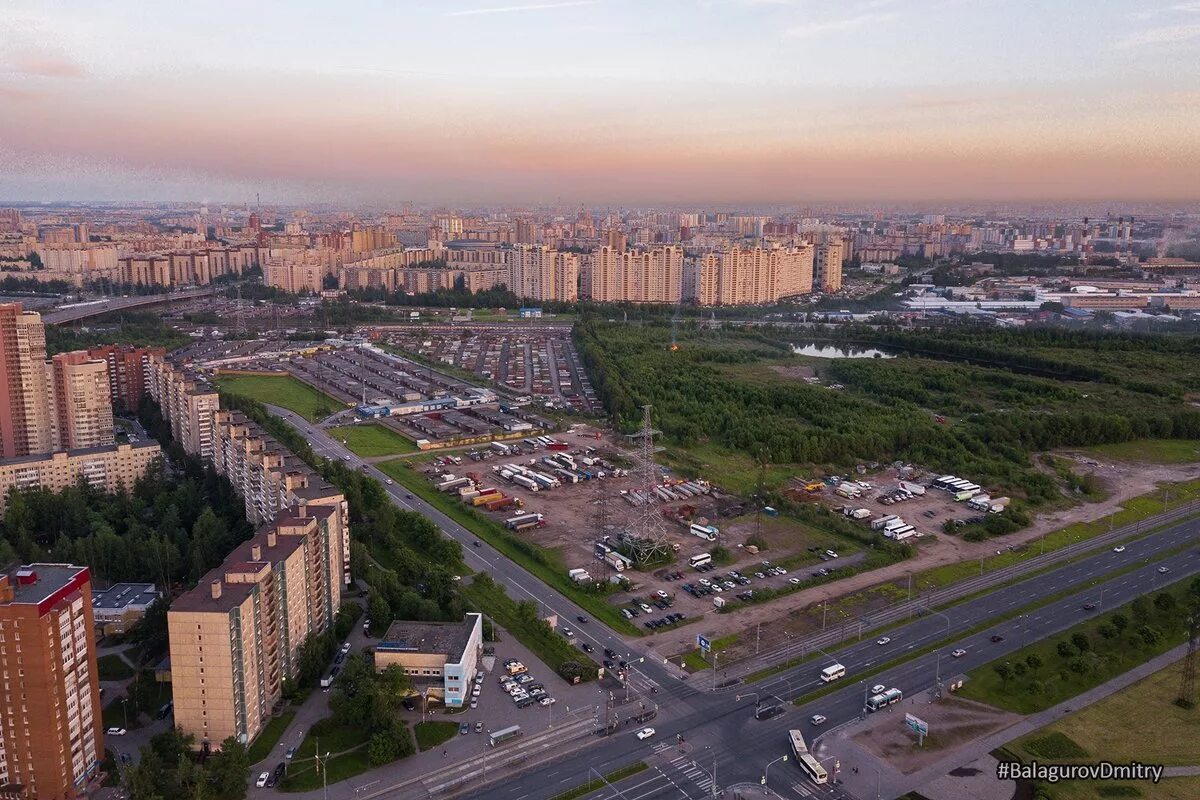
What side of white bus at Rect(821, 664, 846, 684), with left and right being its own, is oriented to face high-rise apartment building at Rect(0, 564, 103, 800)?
front

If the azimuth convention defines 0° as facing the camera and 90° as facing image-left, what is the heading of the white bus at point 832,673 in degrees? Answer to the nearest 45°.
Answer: approximately 45°

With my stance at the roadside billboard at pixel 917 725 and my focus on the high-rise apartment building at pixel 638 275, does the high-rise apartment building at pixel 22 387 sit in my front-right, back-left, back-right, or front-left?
front-left

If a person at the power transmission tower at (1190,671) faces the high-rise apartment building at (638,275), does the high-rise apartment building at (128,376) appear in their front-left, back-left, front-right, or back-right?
front-left

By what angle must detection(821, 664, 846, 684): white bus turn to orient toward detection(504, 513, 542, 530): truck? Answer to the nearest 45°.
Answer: approximately 90° to its right

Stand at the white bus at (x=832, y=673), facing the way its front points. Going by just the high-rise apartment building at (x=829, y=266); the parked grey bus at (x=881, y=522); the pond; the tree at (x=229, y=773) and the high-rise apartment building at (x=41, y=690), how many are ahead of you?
2

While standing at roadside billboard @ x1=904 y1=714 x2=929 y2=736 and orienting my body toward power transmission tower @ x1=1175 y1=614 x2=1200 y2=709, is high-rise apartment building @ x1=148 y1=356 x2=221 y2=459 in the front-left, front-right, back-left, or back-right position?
back-left

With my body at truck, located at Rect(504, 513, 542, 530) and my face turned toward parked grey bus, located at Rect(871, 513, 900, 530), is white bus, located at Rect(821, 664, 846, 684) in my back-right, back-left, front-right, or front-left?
front-right

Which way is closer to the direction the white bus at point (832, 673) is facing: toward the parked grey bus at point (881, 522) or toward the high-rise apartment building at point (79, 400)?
the high-rise apartment building

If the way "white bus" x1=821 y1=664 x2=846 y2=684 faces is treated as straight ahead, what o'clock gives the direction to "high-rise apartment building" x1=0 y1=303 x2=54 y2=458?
The high-rise apartment building is roughly at 2 o'clock from the white bus.

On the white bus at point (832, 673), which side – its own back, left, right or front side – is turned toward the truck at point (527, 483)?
right

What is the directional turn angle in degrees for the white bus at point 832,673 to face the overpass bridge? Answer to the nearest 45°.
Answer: approximately 90° to its right

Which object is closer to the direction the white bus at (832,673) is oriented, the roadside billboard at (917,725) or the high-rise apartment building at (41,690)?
the high-rise apartment building

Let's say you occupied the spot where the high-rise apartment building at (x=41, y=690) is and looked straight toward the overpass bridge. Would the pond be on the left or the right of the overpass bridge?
right
